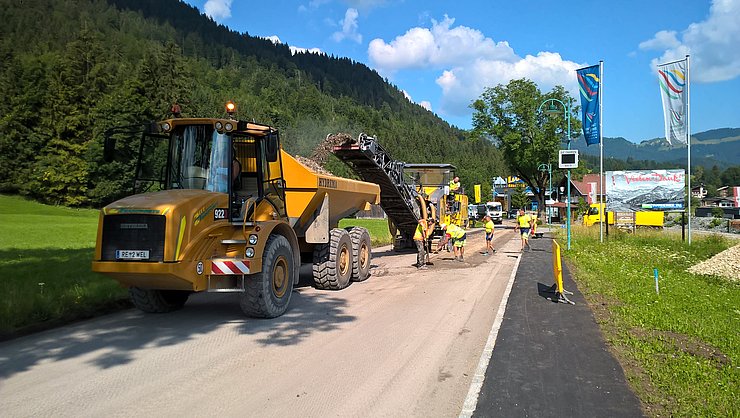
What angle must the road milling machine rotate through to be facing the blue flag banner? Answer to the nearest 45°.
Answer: approximately 135° to its left

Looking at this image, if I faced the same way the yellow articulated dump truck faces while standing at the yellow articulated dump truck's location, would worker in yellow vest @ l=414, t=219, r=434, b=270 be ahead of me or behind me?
behind

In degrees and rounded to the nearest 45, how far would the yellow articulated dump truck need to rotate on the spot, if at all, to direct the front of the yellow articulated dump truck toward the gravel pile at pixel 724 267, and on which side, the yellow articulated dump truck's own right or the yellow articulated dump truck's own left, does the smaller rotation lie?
approximately 135° to the yellow articulated dump truck's own left

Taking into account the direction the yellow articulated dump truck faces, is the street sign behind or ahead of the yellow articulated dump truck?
behind

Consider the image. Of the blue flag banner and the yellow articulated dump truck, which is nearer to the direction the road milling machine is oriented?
the yellow articulated dump truck

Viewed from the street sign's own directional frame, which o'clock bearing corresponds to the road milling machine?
The road milling machine is roughly at 2 o'clock from the street sign.

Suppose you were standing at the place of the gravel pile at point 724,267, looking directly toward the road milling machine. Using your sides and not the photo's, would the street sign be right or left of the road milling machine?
right

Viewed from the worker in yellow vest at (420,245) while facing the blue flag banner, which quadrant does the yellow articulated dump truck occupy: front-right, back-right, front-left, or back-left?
back-right

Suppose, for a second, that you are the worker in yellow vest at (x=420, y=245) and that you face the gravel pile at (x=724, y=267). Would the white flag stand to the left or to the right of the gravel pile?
left

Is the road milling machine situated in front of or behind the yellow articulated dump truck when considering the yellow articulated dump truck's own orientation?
behind
